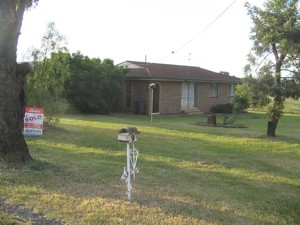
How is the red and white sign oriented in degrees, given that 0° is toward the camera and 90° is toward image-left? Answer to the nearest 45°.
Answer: approximately 0°

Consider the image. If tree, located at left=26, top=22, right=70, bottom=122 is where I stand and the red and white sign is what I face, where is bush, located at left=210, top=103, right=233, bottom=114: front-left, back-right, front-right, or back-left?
back-left

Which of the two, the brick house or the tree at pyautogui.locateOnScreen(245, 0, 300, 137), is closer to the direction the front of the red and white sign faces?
the tree

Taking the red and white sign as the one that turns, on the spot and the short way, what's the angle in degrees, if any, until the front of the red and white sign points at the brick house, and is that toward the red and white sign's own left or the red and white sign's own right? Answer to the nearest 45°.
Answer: approximately 135° to the red and white sign's own left

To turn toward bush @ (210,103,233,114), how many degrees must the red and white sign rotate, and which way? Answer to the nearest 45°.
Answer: approximately 135° to its left

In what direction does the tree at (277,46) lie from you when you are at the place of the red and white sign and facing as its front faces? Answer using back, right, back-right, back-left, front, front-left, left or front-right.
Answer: left

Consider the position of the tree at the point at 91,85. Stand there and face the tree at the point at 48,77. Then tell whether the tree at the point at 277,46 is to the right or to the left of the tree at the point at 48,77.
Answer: left

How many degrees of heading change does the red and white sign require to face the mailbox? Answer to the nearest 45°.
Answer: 0° — it already faces it

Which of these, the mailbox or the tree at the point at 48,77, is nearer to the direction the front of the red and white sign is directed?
the mailbox

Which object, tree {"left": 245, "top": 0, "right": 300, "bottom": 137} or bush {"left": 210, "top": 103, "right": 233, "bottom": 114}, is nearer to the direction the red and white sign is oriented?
the tree
